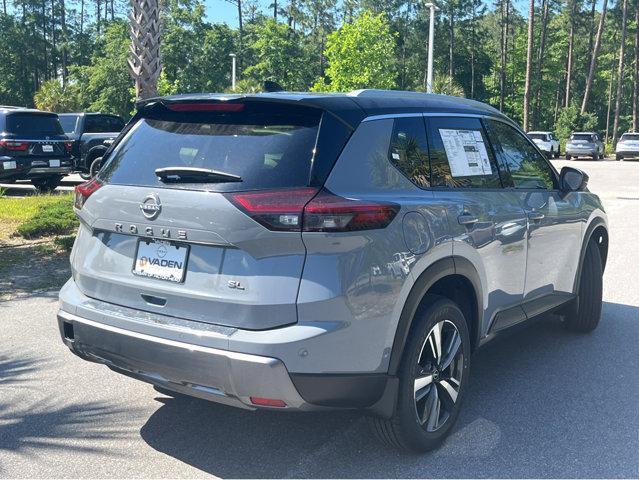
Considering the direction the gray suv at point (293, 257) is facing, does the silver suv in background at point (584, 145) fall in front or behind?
in front

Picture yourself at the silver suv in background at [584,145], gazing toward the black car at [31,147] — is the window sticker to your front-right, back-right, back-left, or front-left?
front-left

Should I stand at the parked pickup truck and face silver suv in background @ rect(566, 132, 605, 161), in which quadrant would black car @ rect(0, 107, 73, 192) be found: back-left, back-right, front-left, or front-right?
back-right

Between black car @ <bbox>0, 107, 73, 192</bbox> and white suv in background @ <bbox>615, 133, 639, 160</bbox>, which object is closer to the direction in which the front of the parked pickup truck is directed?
the white suv in background

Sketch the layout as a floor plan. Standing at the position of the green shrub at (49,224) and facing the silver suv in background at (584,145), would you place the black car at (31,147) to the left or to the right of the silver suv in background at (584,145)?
left

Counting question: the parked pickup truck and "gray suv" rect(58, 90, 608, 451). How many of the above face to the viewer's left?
0

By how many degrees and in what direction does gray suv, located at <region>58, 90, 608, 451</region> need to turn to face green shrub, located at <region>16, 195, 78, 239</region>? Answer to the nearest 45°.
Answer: approximately 90° to its left

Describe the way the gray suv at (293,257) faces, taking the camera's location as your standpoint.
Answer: facing away from the viewer and to the right of the viewer

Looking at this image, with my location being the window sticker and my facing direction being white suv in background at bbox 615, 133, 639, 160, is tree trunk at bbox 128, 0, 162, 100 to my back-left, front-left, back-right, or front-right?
front-left

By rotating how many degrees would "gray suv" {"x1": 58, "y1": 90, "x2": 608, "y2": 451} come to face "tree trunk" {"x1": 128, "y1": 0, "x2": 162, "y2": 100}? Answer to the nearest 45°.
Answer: approximately 45° to its left

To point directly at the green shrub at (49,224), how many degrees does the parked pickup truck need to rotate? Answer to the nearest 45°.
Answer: approximately 135° to its right

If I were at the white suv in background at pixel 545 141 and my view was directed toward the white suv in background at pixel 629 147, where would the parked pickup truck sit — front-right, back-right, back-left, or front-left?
back-right

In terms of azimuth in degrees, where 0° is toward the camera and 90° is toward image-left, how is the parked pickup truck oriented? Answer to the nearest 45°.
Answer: approximately 225°

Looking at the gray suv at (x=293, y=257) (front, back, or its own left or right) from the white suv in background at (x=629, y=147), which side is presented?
front

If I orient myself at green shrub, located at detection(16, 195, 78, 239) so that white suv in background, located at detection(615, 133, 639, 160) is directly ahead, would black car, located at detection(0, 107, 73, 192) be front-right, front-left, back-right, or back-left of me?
front-left
